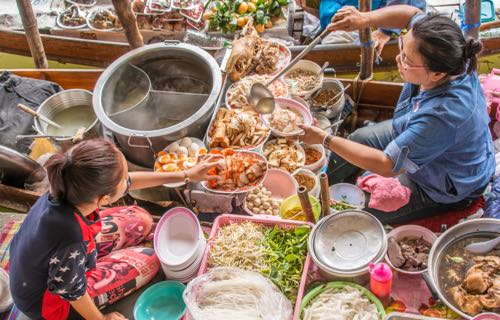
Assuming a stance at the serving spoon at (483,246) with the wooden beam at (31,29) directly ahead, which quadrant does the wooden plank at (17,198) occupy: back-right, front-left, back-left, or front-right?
front-left

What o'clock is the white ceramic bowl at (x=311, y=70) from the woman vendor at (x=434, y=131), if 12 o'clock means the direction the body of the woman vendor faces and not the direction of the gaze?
The white ceramic bowl is roughly at 2 o'clock from the woman vendor.

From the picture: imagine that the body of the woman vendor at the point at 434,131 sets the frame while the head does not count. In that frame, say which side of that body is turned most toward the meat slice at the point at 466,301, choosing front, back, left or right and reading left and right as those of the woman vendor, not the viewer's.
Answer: left

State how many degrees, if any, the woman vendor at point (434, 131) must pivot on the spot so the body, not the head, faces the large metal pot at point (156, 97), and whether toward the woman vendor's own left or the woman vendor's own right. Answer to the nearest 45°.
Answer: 0° — they already face it

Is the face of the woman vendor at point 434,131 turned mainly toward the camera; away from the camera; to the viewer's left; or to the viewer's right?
to the viewer's left

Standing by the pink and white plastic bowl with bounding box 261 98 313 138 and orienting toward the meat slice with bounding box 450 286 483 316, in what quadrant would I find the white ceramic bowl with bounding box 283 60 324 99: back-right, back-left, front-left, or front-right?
back-left

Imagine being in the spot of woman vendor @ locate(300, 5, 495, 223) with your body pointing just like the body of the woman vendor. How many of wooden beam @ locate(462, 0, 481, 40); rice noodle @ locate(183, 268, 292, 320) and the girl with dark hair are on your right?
1

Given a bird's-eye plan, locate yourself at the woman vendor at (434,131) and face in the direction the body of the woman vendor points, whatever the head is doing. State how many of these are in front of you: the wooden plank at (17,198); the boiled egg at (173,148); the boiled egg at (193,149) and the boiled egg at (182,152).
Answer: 4

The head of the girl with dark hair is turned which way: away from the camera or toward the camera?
away from the camera

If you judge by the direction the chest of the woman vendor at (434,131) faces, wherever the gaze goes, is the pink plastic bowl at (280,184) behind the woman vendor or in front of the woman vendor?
in front

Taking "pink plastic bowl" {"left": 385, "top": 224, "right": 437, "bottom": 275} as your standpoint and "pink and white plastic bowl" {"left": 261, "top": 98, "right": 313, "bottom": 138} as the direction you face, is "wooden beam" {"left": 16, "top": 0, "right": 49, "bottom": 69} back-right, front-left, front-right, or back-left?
front-left

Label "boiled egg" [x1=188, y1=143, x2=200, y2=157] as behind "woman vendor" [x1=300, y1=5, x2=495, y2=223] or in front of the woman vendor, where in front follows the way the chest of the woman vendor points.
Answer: in front

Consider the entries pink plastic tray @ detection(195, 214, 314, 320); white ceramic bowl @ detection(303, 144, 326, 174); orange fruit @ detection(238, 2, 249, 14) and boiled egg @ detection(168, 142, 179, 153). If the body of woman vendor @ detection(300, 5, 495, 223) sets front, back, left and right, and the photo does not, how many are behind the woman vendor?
0

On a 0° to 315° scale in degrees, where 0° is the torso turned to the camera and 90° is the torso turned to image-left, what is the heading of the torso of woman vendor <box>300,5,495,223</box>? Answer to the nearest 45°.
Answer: approximately 90°

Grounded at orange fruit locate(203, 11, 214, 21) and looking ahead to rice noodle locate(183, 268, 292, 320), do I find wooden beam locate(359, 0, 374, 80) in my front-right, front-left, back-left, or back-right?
front-left

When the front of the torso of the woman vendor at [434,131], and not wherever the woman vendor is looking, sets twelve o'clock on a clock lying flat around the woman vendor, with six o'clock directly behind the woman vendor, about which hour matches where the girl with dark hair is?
The girl with dark hair is roughly at 11 o'clock from the woman vendor.

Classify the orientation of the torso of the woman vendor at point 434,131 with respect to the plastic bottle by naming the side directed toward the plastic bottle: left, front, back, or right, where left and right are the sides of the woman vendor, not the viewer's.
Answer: left

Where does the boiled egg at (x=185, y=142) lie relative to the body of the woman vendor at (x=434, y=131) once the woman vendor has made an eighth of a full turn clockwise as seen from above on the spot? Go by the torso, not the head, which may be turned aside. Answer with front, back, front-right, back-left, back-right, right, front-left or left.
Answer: front-left

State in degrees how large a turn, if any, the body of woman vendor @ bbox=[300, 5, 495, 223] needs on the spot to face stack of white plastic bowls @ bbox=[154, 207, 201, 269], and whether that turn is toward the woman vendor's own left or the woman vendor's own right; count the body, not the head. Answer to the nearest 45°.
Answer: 0° — they already face it

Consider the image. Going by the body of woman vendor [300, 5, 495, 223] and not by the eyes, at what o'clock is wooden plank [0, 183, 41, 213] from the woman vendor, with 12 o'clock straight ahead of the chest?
The wooden plank is roughly at 12 o'clock from the woman vendor.
